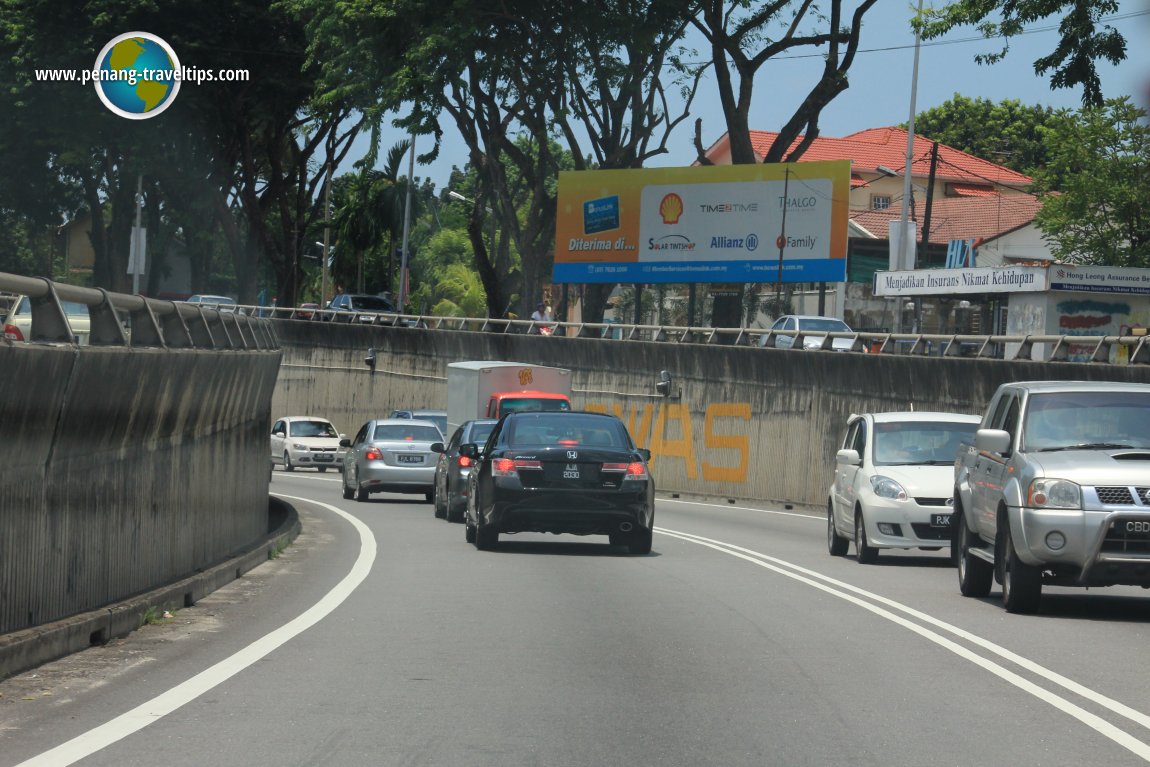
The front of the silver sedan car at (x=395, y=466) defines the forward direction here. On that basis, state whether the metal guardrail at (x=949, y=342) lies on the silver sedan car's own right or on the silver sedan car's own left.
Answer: on the silver sedan car's own right

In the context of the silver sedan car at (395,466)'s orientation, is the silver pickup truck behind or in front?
behind

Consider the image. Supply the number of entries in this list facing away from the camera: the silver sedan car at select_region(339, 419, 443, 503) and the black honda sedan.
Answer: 2

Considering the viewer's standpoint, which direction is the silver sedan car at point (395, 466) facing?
facing away from the viewer

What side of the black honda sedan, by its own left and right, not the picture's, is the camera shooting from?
back

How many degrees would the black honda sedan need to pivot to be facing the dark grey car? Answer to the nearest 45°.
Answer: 0° — it already faces it
